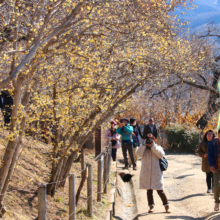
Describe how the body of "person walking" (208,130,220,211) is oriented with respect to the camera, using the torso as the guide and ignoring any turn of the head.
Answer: toward the camera

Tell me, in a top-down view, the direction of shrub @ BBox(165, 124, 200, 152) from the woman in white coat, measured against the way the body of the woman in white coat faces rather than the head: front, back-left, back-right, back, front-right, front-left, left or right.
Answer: back

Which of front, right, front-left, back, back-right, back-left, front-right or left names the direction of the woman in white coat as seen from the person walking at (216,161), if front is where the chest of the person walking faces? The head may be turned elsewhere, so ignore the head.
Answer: right

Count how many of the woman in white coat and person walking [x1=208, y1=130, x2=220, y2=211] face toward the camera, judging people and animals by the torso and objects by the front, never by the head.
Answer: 2

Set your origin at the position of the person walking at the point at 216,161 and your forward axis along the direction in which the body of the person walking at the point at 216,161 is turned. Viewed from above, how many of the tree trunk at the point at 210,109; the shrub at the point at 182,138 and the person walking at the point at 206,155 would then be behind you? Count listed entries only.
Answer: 3

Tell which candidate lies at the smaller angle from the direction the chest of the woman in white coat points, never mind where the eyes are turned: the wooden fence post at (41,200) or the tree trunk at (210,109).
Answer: the wooden fence post

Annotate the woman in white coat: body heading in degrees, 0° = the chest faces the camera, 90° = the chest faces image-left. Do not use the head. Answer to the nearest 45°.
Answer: approximately 0°

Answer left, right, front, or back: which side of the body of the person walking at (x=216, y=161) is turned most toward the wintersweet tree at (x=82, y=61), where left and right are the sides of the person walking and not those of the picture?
right

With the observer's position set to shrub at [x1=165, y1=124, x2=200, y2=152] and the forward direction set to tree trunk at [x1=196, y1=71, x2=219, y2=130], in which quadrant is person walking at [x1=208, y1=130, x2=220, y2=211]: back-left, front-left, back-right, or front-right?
back-right

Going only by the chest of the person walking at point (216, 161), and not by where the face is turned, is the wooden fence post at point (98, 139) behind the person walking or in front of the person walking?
behind

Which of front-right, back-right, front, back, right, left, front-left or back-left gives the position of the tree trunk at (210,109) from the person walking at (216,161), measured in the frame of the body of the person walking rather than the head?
back

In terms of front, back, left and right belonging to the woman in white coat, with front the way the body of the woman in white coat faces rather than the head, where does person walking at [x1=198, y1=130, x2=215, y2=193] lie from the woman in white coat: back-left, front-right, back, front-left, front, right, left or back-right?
back-left

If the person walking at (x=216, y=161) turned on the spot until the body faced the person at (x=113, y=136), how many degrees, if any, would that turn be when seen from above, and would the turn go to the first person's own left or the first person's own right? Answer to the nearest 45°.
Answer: approximately 135° to the first person's own right
